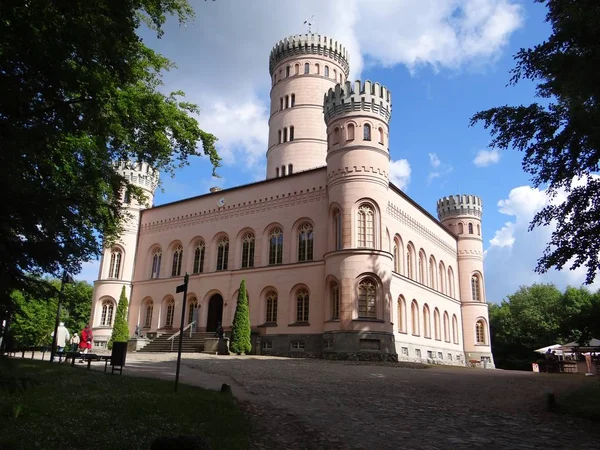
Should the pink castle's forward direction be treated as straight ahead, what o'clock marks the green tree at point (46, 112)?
The green tree is roughly at 11 o'clock from the pink castle.

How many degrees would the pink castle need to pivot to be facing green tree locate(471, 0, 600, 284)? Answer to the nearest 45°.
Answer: approximately 45° to its left

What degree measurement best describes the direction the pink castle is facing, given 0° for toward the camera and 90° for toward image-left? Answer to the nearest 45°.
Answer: approximately 45°
